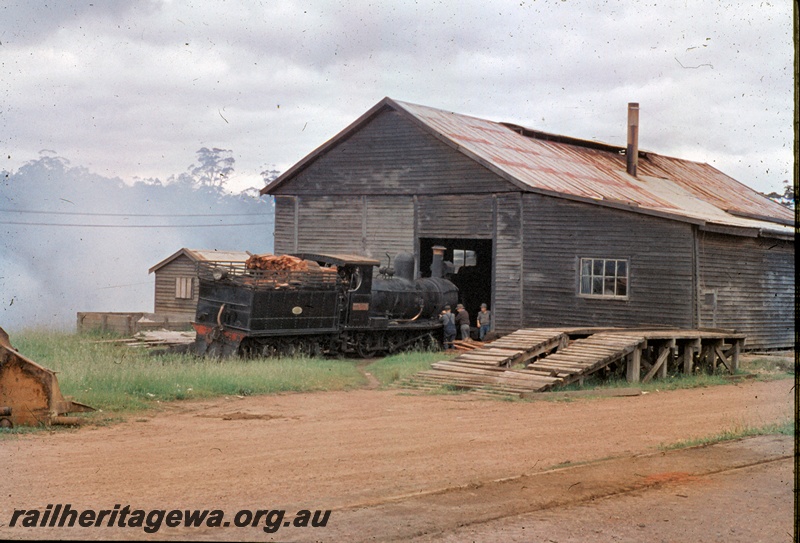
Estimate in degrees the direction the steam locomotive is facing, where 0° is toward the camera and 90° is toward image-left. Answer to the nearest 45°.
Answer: approximately 225°

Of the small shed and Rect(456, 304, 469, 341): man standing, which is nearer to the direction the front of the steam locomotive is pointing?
the man standing

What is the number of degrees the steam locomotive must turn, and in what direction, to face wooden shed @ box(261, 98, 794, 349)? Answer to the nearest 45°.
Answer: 0° — it already faces it

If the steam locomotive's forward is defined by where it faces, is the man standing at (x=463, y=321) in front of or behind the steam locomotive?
in front

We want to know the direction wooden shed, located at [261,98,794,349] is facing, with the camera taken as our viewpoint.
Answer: facing the viewer and to the left of the viewer

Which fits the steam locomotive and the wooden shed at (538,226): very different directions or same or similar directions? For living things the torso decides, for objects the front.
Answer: very different directions

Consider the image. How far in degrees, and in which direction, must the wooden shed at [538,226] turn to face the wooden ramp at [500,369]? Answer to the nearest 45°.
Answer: approximately 45° to its left

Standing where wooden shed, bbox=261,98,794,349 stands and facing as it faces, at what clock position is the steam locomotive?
The steam locomotive is roughly at 12 o'clock from the wooden shed.

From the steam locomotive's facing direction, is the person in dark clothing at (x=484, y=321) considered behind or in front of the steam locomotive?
in front

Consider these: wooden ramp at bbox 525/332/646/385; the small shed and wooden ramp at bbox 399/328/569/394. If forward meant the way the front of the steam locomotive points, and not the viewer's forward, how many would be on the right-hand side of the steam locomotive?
2

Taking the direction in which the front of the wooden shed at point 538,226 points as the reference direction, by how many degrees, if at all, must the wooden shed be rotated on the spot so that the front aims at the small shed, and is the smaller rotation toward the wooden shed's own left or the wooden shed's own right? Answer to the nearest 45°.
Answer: approximately 90° to the wooden shed's own right

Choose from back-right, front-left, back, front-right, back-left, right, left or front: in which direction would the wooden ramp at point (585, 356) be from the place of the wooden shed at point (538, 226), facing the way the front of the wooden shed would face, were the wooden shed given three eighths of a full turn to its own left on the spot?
right

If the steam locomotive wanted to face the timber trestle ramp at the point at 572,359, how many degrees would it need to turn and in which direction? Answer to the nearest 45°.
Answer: approximately 90° to its right

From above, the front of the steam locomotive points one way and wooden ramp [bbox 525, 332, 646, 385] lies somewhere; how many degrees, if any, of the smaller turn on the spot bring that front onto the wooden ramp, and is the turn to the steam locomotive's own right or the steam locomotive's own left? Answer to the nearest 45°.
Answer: approximately 90° to the steam locomotive's own right

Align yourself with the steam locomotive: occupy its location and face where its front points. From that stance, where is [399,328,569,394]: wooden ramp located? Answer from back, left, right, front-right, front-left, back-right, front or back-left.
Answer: right
